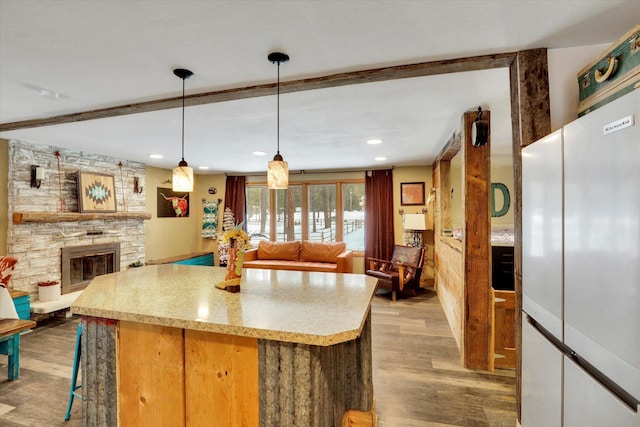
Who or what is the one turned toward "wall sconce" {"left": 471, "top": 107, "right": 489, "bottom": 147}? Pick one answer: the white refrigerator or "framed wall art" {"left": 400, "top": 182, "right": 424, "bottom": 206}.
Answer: the framed wall art

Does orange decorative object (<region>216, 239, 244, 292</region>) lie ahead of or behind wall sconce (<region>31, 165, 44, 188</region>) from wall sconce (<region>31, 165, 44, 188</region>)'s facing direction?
ahead

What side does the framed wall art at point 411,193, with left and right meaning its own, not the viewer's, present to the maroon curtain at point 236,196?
right

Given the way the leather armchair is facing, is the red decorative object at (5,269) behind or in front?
in front

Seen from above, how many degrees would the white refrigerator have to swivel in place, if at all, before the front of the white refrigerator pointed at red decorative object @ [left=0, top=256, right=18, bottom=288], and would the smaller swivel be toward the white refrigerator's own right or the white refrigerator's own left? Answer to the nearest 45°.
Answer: approximately 45° to the white refrigerator's own right

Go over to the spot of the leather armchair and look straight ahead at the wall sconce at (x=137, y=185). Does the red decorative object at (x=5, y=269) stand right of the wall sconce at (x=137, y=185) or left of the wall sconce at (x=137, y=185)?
left

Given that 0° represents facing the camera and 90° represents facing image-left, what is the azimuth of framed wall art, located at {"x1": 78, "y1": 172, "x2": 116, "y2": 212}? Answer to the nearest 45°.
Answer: approximately 315°
